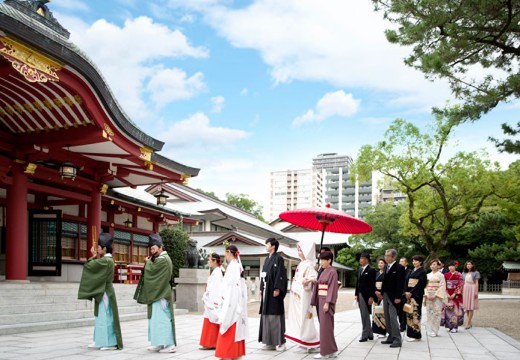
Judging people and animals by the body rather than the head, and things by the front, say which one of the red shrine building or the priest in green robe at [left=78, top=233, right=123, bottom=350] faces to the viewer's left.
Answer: the priest in green robe

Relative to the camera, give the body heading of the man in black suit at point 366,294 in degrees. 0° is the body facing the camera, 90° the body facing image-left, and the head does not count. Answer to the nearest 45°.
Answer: approximately 45°

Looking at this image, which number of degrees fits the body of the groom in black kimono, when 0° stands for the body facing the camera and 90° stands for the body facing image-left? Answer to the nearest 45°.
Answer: approximately 45°

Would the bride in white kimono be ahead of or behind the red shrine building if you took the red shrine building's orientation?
ahead

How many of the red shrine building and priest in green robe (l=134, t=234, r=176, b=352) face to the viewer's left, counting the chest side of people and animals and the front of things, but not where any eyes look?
1

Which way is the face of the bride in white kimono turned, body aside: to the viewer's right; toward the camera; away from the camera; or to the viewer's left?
to the viewer's left

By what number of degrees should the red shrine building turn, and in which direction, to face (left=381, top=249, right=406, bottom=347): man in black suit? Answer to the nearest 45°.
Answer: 0° — it already faces them

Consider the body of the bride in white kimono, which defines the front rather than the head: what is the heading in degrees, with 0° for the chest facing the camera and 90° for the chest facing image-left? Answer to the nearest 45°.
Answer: approximately 90°

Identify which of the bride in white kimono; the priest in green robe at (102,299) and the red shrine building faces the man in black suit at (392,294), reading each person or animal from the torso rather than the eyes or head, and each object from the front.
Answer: the red shrine building

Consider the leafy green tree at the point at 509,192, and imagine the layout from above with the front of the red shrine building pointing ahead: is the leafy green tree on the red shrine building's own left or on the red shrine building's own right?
on the red shrine building's own left

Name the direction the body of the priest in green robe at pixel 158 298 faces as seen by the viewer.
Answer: to the viewer's left

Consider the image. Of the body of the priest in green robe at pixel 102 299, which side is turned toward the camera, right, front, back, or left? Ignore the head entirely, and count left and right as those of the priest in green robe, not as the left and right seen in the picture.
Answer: left
